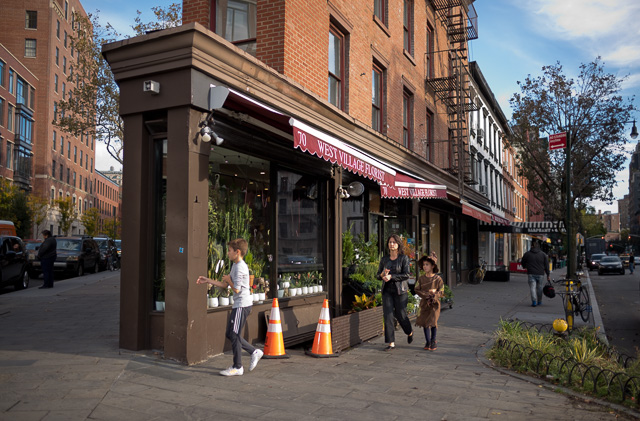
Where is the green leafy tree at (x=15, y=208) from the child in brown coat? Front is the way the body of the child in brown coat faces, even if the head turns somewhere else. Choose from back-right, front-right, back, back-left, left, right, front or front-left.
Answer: back-right

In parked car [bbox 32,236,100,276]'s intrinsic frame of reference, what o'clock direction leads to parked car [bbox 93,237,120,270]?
parked car [bbox 93,237,120,270] is roughly at 5 o'clock from parked car [bbox 32,236,100,276].

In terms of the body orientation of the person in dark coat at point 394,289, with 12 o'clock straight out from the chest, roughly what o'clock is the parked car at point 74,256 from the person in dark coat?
The parked car is roughly at 3 o'clock from the person in dark coat.

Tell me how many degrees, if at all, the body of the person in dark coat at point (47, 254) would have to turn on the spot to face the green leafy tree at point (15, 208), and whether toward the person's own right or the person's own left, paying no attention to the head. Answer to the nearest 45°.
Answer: approximately 90° to the person's own right

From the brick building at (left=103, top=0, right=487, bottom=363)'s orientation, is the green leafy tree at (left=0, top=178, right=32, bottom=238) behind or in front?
behind

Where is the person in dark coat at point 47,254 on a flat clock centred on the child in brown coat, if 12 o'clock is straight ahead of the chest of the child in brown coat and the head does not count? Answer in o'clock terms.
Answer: The person in dark coat is roughly at 4 o'clock from the child in brown coat.

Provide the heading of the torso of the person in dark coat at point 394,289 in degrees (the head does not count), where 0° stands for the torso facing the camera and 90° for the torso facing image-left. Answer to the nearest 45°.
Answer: approximately 45°

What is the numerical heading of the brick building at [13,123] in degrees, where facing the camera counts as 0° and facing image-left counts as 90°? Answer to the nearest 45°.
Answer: approximately 315°

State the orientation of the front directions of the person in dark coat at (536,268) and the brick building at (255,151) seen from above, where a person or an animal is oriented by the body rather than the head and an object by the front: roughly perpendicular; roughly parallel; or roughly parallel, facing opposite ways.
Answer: roughly perpendicular
